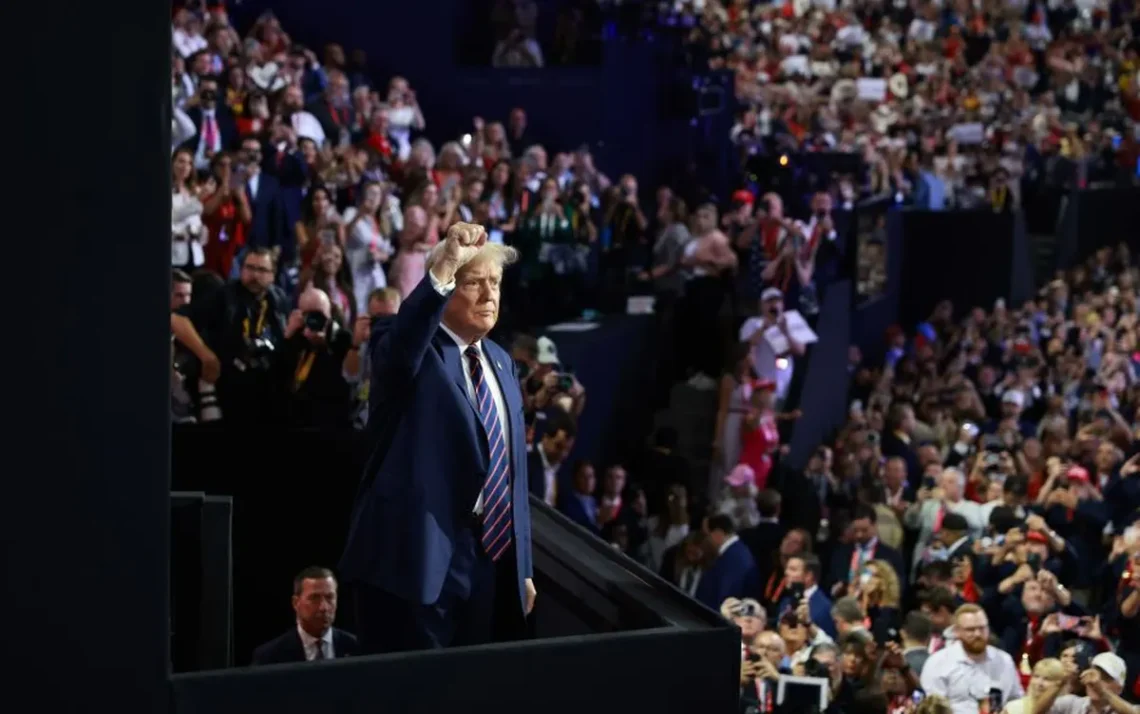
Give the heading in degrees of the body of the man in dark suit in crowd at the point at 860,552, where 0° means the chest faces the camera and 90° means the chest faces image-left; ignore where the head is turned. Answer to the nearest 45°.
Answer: approximately 45°

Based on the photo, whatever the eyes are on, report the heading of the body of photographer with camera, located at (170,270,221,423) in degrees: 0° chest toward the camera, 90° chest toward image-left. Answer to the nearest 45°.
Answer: approximately 315°

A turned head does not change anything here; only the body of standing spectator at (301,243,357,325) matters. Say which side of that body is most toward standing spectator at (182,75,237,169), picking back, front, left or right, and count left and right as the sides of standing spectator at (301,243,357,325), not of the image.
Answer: back

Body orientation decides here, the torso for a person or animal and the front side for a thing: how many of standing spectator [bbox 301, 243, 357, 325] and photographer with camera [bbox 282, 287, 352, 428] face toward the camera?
2

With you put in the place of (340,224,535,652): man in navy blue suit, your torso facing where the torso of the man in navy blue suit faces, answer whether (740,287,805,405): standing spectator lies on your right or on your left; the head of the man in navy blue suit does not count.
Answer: on your left

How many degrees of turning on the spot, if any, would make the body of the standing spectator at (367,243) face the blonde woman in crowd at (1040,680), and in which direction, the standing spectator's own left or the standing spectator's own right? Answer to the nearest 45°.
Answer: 0° — they already face them

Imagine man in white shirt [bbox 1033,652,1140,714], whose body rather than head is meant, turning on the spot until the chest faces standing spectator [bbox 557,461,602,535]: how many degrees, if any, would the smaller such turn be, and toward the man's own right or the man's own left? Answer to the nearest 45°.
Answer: approximately 90° to the man's own right

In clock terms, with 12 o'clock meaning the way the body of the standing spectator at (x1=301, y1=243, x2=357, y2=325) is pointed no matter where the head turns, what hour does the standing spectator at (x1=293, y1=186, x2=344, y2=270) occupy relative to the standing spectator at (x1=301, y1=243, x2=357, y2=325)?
the standing spectator at (x1=293, y1=186, x2=344, y2=270) is roughly at 6 o'clock from the standing spectator at (x1=301, y1=243, x2=357, y2=325).
